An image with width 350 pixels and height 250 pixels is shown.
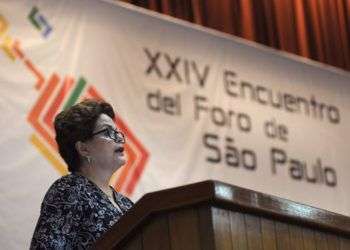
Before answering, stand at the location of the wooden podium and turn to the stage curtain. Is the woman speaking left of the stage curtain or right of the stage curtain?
left

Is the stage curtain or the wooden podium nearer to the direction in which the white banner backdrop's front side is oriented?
the wooden podium

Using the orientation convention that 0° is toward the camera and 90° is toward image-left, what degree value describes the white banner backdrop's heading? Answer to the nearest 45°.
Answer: approximately 315°

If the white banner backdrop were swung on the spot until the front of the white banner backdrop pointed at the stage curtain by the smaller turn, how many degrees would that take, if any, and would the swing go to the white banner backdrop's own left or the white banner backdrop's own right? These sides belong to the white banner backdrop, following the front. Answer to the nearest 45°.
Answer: approximately 90° to the white banner backdrop's own left

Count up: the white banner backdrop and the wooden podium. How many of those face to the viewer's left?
0

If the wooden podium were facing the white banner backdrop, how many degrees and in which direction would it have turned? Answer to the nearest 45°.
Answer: approximately 135° to its left

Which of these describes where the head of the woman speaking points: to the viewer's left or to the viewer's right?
to the viewer's right

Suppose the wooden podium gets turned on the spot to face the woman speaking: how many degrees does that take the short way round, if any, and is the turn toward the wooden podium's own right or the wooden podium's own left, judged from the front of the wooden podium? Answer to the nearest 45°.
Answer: approximately 180°
